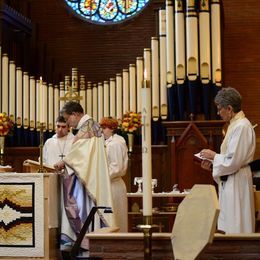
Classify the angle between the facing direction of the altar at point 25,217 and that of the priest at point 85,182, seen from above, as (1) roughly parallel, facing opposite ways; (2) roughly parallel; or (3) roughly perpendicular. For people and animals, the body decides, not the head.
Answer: roughly perpendicular

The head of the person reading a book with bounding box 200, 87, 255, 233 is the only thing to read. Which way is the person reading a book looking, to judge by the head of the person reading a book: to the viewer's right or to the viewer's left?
to the viewer's left

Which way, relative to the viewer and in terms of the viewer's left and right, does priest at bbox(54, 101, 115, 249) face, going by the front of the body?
facing to the left of the viewer

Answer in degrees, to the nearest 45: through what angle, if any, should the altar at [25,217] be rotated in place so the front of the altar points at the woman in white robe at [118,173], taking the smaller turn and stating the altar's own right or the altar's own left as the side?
approximately 135° to the altar's own left

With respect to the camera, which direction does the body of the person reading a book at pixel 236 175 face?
to the viewer's left

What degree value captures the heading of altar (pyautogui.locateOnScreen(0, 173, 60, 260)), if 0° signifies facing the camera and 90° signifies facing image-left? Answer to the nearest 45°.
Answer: approximately 0°

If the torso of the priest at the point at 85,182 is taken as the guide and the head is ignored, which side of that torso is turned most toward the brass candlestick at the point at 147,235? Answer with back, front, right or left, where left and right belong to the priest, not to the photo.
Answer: left
